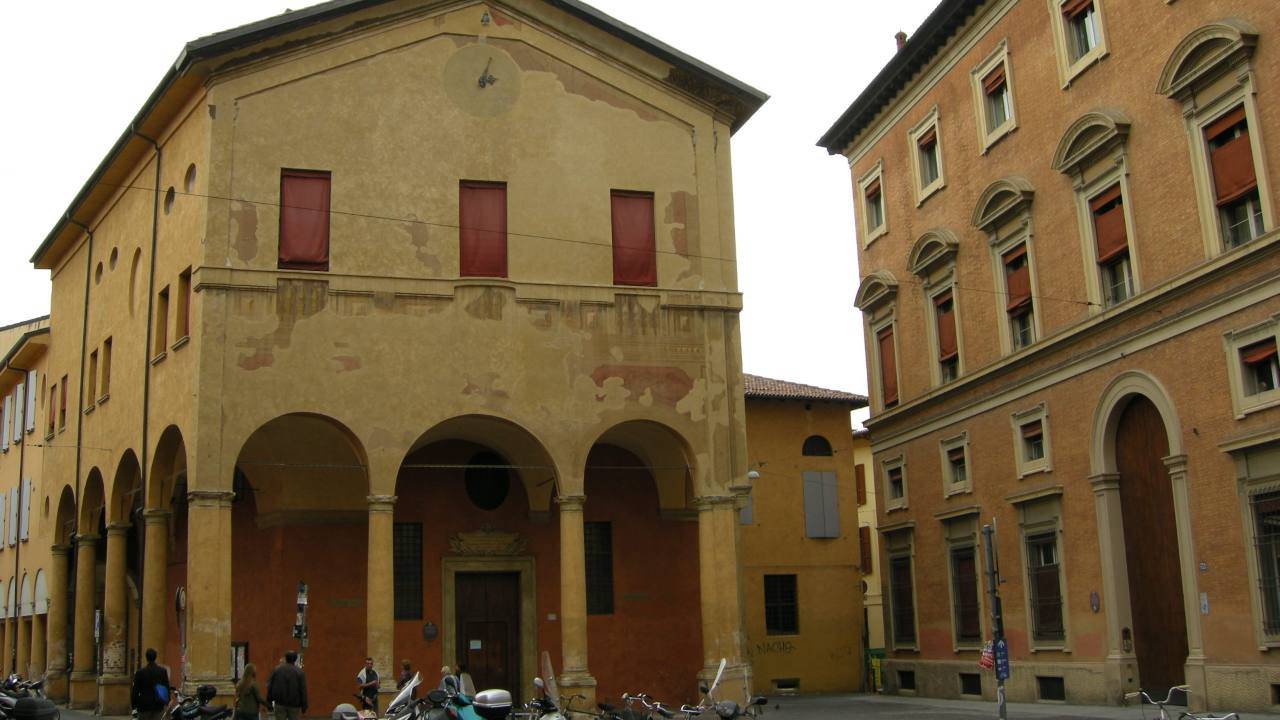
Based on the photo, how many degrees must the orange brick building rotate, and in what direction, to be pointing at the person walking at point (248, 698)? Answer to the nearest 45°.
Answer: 0° — it already faces them

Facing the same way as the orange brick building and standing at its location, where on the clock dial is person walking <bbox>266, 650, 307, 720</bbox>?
The person walking is roughly at 12 o'clock from the orange brick building.

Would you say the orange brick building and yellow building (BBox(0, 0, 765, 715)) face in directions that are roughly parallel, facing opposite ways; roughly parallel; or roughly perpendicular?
roughly perpendicular

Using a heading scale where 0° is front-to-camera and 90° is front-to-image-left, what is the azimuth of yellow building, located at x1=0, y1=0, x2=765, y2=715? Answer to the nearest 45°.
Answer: approximately 0°

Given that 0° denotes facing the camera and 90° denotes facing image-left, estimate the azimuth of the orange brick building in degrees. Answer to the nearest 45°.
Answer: approximately 45°

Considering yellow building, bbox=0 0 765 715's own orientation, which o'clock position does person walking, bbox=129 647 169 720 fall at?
The person walking is roughly at 1 o'clock from the yellow building.

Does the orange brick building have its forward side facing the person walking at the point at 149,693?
yes

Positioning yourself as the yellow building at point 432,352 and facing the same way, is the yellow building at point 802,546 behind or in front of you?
behind

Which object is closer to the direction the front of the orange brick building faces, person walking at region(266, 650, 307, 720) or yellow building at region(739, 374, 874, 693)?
the person walking
